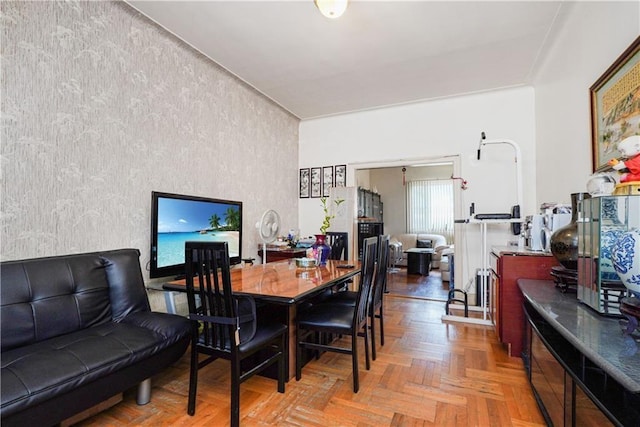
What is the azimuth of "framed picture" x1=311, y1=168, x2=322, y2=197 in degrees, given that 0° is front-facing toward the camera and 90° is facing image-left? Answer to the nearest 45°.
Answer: approximately 0°

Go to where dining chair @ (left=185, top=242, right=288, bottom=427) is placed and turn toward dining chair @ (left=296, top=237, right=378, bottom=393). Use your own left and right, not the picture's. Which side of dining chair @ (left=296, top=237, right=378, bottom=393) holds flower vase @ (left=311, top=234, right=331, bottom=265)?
left

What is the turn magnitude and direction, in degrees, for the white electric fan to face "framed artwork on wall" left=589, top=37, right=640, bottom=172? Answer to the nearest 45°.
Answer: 0° — it already faces it

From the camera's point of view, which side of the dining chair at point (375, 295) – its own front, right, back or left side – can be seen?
left

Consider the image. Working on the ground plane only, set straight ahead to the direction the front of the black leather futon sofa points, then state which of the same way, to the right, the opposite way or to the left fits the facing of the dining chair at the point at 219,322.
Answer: to the left

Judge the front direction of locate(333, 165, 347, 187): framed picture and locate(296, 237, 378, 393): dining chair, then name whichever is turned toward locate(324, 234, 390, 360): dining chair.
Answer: the framed picture

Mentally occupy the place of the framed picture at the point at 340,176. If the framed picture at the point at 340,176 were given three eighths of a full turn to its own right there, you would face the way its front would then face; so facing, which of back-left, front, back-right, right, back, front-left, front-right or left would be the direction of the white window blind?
right

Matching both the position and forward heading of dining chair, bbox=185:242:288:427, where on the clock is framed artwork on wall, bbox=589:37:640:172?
The framed artwork on wall is roughly at 2 o'clock from the dining chair.

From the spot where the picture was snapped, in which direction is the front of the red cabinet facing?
facing to the left of the viewer

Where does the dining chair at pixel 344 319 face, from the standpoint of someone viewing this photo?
facing to the left of the viewer

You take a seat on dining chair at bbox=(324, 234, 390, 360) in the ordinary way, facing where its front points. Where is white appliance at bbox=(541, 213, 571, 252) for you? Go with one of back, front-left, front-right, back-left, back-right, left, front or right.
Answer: back

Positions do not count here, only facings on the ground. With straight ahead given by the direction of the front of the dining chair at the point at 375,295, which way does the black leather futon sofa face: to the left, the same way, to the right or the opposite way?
the opposite way
